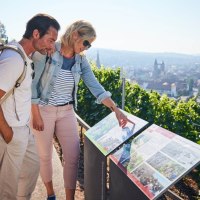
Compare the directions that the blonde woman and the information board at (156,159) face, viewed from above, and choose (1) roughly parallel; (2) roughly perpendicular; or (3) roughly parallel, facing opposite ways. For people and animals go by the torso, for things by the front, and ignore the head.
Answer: roughly perpendicular

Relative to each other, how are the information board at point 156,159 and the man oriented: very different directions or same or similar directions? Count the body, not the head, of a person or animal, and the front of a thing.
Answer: very different directions

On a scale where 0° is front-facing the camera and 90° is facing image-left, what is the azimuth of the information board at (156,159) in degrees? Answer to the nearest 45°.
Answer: approximately 45°

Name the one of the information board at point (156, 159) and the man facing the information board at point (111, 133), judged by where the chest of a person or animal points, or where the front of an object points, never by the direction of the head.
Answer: the man

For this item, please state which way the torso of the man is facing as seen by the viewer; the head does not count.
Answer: to the viewer's right

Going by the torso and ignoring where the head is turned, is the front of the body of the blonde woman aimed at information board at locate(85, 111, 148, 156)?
yes

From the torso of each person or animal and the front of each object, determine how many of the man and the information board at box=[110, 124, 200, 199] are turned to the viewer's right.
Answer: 1

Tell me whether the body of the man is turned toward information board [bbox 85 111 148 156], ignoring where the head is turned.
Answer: yes

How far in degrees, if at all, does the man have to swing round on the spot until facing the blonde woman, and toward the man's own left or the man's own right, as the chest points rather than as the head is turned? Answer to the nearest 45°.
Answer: approximately 45° to the man's own left

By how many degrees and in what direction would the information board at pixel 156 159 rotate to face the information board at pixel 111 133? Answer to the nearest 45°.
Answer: approximately 90° to its right

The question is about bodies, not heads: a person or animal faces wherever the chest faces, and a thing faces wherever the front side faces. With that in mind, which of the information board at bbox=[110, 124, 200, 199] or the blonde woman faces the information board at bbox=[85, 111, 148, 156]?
the blonde woman

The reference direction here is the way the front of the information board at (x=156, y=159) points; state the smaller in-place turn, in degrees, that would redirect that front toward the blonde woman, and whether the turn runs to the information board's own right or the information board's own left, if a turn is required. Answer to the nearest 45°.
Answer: approximately 90° to the information board's own right
